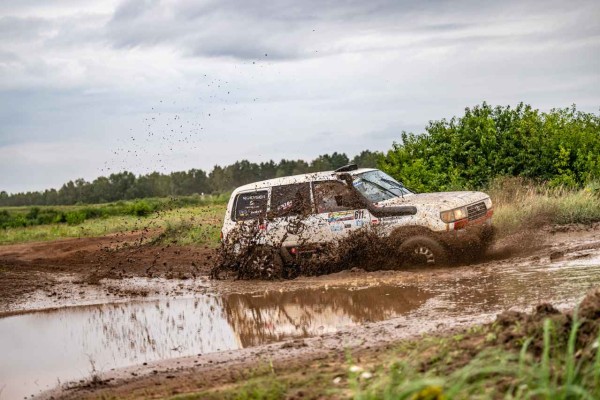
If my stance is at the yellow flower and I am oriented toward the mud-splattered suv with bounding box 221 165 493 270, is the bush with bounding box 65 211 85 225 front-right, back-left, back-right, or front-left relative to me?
front-left

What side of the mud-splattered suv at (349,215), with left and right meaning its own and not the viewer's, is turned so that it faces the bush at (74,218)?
back

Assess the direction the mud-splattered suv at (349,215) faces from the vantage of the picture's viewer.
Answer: facing the viewer and to the right of the viewer

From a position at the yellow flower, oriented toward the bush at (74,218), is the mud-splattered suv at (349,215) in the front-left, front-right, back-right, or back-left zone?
front-right

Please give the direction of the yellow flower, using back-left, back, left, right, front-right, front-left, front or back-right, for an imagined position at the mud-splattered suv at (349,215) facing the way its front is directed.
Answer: front-right

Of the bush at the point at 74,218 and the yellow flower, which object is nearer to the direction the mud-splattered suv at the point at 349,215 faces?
the yellow flower
